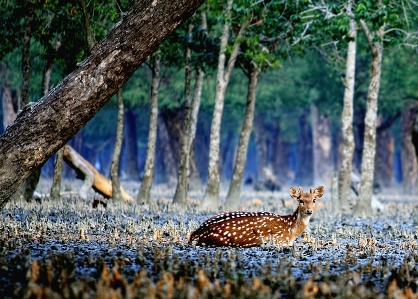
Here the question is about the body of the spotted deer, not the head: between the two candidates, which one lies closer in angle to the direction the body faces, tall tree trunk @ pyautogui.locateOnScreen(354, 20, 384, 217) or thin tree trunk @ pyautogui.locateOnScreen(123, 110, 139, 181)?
the tall tree trunk

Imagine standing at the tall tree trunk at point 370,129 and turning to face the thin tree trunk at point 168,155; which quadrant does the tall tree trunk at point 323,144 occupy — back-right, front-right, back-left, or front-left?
front-right

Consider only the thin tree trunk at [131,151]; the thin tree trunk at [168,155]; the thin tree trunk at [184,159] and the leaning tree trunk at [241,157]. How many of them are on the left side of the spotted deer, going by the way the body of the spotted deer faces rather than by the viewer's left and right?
4

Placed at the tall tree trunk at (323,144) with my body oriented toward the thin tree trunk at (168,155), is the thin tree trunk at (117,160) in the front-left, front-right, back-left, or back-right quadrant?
front-left

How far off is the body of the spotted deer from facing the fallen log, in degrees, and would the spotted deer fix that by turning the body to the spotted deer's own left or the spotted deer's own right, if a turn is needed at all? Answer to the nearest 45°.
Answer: approximately 135° to the spotted deer's own left

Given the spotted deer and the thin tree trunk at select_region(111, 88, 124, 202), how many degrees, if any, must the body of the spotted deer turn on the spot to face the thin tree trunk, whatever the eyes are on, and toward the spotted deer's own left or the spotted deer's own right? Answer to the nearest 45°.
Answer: approximately 135° to the spotted deer's own left

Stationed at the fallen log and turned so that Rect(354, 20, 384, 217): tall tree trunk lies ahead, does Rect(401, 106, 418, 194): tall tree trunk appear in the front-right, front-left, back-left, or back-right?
front-left

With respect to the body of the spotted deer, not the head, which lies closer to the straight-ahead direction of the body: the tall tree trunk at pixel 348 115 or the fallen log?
the tall tree trunk

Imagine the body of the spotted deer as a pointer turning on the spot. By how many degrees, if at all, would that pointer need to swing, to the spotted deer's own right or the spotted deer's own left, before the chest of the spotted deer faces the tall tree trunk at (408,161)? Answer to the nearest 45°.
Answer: approximately 90° to the spotted deer's own left

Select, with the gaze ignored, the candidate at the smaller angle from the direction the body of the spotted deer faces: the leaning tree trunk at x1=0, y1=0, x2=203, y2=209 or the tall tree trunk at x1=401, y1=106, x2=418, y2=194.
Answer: the tall tree trunk

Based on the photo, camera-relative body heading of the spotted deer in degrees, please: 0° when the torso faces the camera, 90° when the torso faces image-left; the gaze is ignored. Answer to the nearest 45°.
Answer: approximately 270°

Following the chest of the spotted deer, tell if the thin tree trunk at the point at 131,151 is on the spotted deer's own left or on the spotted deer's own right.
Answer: on the spotted deer's own left

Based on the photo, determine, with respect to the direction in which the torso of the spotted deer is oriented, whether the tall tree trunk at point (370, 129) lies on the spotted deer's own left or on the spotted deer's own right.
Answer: on the spotted deer's own left

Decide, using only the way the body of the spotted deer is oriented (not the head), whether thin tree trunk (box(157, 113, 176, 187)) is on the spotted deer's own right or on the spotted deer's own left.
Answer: on the spotted deer's own left

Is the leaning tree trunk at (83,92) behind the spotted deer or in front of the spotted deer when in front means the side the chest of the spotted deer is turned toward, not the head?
behind

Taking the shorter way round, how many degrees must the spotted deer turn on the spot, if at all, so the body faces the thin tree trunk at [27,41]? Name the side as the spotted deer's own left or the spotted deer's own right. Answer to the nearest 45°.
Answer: approximately 135° to the spotted deer's own left

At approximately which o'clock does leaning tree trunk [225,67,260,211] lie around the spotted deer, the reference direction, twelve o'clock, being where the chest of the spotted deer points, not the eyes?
The leaning tree trunk is roughly at 9 o'clock from the spotted deer.

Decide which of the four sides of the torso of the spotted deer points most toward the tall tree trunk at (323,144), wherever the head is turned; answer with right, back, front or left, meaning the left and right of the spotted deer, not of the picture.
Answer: left

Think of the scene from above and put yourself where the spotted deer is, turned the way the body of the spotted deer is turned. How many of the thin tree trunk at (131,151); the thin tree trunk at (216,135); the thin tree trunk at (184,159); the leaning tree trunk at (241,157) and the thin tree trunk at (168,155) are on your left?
5
